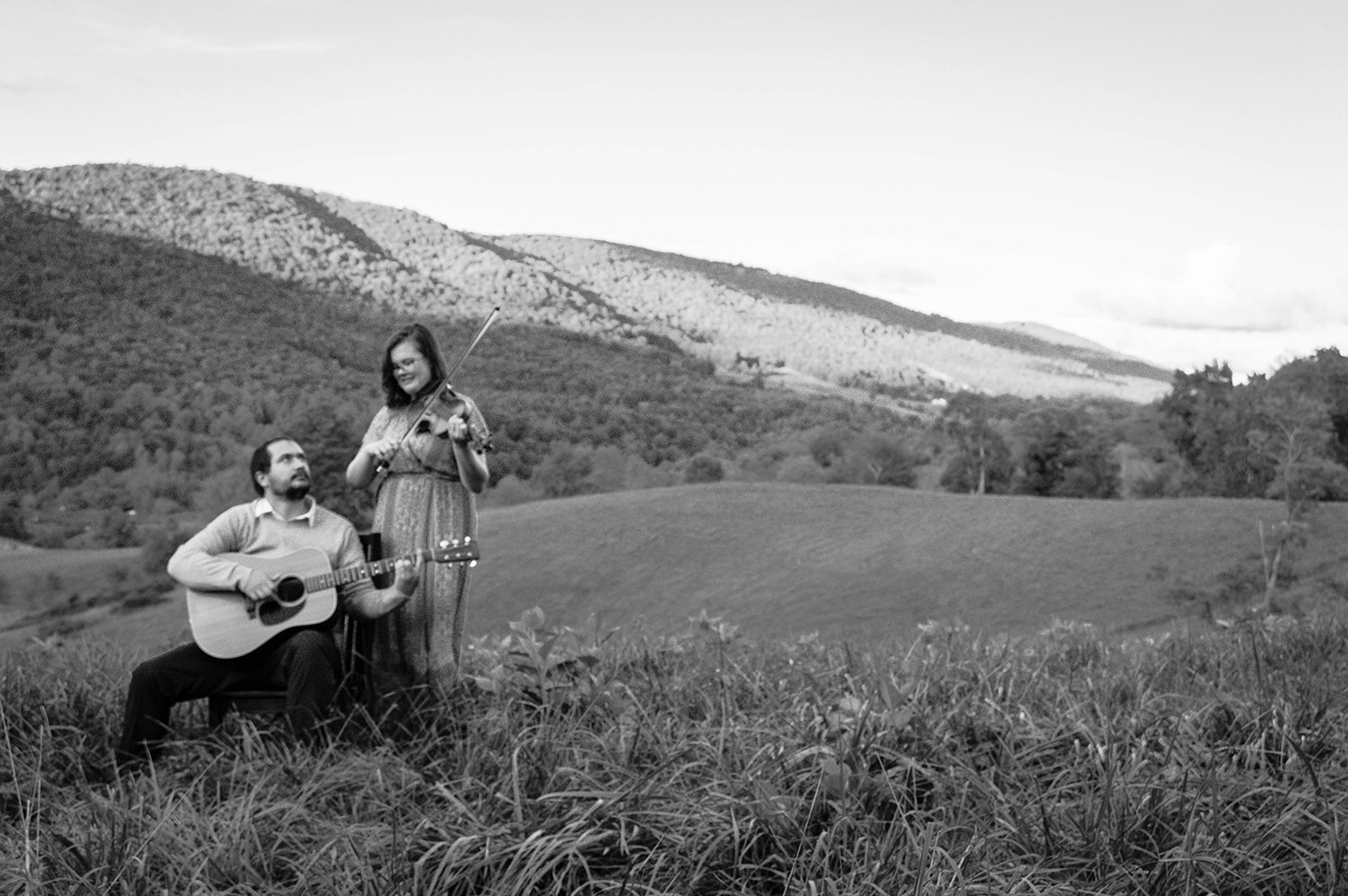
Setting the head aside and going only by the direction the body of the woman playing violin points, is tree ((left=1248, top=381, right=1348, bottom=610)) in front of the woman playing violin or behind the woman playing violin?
behind

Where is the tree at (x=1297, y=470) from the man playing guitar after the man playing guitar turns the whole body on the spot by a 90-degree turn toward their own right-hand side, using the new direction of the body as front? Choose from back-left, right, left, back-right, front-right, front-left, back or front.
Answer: back-right

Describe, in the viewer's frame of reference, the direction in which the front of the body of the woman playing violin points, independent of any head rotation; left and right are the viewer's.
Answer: facing the viewer

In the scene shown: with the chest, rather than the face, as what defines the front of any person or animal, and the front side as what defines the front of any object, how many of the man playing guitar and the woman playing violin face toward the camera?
2

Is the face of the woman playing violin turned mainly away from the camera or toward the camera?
toward the camera

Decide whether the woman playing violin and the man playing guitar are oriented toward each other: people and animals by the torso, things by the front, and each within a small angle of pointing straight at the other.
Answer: no

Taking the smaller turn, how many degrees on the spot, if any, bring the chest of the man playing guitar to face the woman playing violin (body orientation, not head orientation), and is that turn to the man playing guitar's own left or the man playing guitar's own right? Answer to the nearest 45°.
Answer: approximately 135° to the man playing guitar's own left

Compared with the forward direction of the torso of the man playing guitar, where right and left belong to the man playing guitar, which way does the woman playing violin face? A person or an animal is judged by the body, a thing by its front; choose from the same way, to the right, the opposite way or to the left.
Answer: the same way

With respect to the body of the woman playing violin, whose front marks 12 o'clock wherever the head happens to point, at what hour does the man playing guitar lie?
The man playing guitar is roughly at 2 o'clock from the woman playing violin.
